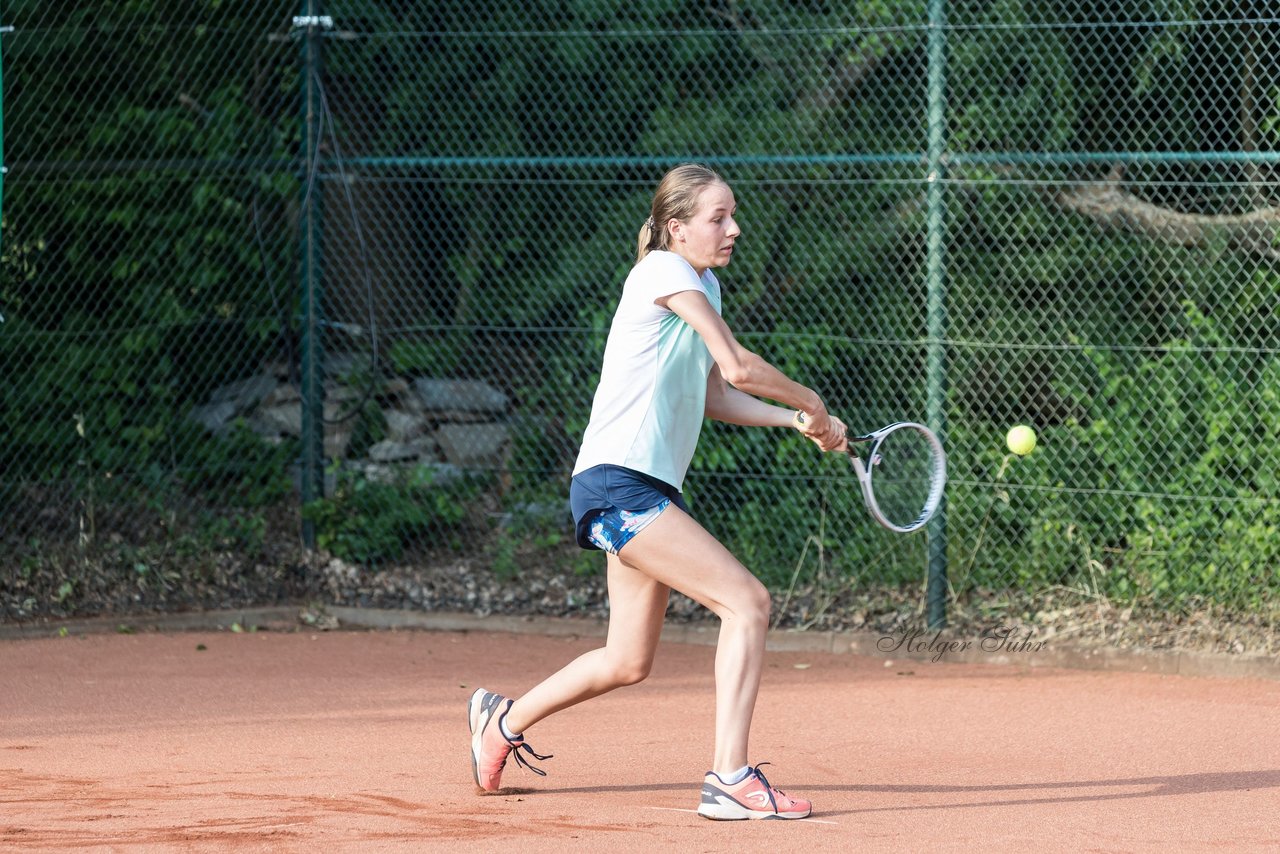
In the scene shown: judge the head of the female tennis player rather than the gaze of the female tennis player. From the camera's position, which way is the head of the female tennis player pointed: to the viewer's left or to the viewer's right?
to the viewer's right

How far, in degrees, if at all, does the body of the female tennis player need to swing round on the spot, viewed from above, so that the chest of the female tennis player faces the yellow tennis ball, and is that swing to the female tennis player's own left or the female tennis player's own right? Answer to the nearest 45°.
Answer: approximately 45° to the female tennis player's own left

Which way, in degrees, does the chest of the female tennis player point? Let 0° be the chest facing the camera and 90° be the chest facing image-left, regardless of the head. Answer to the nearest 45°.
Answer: approximately 270°

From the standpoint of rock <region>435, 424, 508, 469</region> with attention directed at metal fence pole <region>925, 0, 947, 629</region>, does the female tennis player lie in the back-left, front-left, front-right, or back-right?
front-right

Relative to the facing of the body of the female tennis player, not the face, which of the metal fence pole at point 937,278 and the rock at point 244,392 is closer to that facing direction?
the metal fence pole
